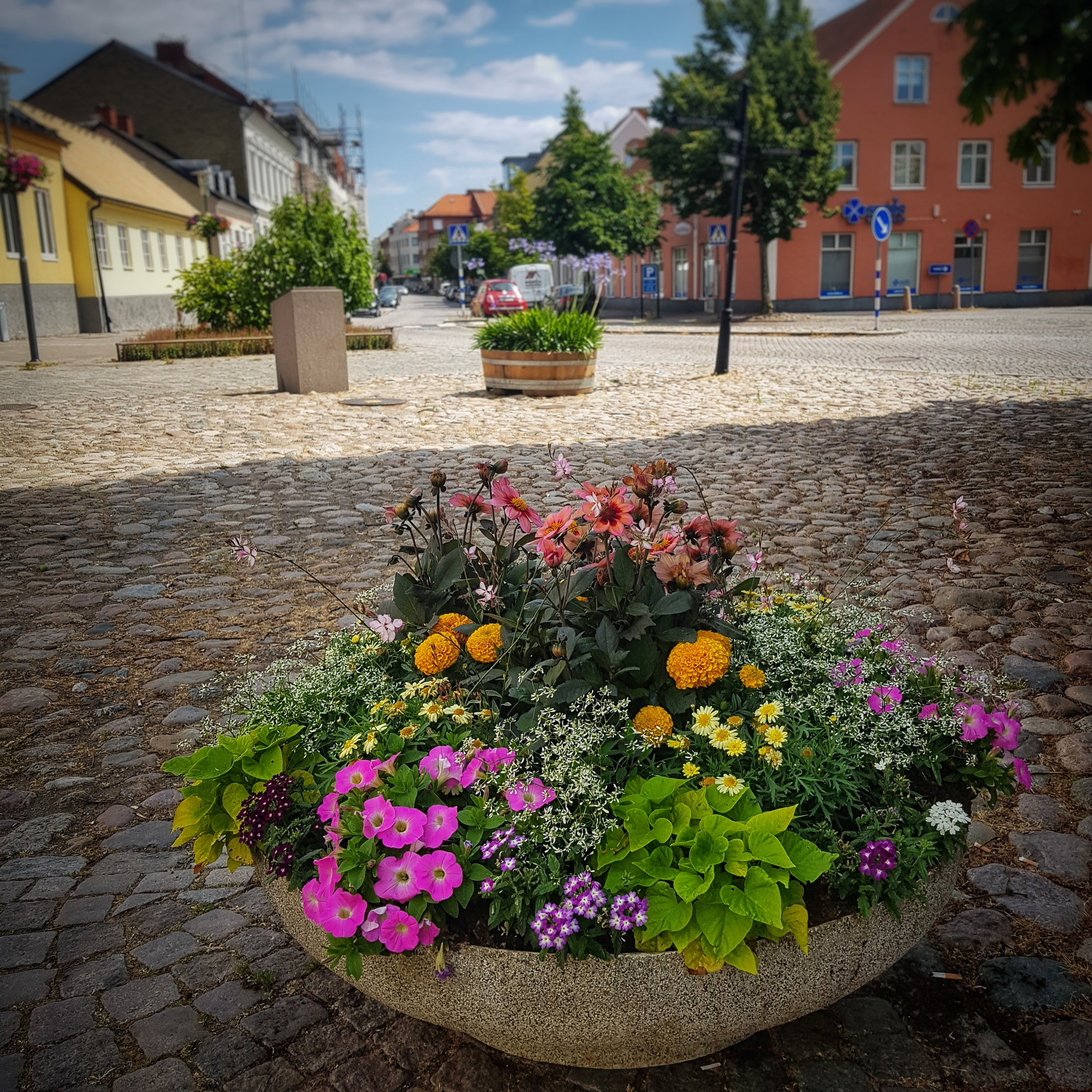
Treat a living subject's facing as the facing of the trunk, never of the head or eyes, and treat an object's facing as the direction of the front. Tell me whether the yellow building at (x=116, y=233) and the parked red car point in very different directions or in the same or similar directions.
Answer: very different directions

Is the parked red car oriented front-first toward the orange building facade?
no

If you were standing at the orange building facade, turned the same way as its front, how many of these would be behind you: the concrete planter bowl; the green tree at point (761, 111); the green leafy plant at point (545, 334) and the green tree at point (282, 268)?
0

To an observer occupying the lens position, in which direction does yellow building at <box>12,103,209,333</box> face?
facing the viewer and to the right of the viewer

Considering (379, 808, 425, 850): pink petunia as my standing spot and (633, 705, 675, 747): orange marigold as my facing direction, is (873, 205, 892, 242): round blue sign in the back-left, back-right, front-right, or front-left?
front-left

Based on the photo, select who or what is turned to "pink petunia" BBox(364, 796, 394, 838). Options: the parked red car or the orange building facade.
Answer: the orange building facade

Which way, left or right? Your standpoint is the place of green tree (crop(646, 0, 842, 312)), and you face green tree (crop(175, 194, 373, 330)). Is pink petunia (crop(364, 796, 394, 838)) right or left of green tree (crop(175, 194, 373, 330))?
left

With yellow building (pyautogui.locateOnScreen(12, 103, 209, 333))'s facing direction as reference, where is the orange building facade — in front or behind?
in front

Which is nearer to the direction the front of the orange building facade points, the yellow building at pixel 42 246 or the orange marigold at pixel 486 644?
the orange marigold

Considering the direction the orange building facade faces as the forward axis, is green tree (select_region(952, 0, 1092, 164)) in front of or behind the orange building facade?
in front

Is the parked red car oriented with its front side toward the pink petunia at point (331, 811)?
no

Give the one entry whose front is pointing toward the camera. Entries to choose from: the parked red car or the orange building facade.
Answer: the orange building facade

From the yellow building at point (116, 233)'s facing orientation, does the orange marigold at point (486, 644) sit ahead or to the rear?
ahead

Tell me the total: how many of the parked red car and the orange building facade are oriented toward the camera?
1

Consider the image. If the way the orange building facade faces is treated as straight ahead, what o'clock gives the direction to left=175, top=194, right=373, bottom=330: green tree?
The green tree is roughly at 1 o'clock from the orange building facade.

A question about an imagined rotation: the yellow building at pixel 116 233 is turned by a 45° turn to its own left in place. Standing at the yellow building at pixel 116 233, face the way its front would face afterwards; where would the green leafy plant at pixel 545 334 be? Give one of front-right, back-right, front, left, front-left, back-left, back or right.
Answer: right

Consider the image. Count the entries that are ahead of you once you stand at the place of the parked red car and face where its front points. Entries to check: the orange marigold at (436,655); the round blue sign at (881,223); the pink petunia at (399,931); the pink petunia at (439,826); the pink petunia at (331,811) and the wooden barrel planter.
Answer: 0

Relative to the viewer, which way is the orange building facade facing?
toward the camera
